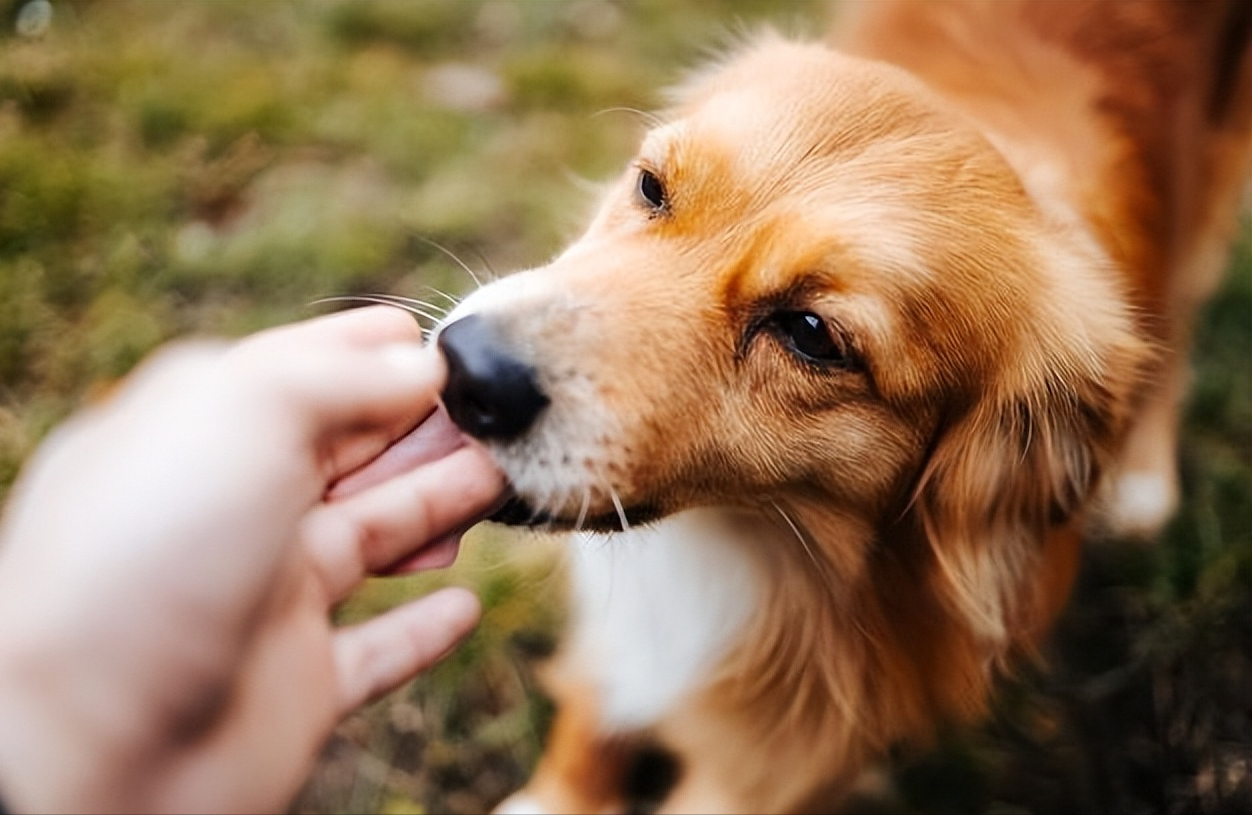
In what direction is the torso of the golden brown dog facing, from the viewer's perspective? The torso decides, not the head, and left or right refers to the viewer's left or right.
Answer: facing the viewer and to the left of the viewer
